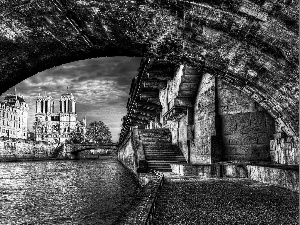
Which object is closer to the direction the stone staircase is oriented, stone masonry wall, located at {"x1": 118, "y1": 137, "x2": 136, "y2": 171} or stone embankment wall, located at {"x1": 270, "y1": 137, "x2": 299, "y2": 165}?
the stone embankment wall

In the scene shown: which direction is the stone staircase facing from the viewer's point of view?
toward the camera

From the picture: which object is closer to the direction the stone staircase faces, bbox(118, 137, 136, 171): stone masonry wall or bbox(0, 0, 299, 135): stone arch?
the stone arch

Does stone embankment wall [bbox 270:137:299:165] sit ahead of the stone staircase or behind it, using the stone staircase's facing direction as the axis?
ahead

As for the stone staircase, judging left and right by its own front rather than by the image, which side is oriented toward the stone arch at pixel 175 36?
front

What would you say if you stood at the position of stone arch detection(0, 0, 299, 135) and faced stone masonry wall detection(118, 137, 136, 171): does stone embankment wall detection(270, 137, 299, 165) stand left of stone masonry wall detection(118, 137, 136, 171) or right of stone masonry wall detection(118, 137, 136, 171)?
right
